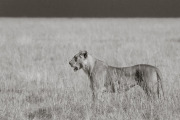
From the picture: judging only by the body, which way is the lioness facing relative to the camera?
to the viewer's left
